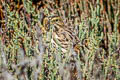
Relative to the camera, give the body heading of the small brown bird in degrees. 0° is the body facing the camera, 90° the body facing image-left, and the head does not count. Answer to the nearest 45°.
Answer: approximately 90°
